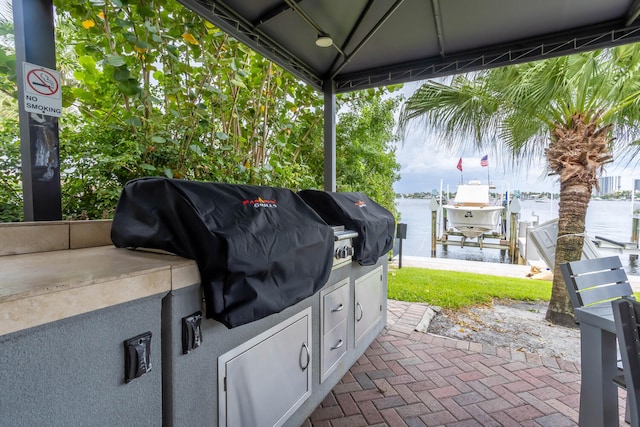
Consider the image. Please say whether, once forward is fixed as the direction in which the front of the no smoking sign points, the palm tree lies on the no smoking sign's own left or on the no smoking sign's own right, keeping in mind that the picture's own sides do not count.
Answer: on the no smoking sign's own left

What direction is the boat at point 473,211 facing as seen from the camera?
toward the camera

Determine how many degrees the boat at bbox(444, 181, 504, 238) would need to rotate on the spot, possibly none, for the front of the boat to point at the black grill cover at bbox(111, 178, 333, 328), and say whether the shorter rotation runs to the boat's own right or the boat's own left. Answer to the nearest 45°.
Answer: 0° — it already faces it

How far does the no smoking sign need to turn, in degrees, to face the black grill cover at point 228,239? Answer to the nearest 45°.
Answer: approximately 45° to its left

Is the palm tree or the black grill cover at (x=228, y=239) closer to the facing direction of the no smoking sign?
the black grill cover

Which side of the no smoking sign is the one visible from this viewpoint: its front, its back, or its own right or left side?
front

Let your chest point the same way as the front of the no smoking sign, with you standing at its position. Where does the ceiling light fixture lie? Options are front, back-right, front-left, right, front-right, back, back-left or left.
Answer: left

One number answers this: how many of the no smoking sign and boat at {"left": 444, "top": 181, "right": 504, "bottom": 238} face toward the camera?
2

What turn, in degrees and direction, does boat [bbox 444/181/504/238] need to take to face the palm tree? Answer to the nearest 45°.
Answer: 0° — it already faces it

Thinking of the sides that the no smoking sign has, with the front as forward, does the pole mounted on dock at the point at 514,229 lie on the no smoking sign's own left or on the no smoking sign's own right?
on the no smoking sign's own left
